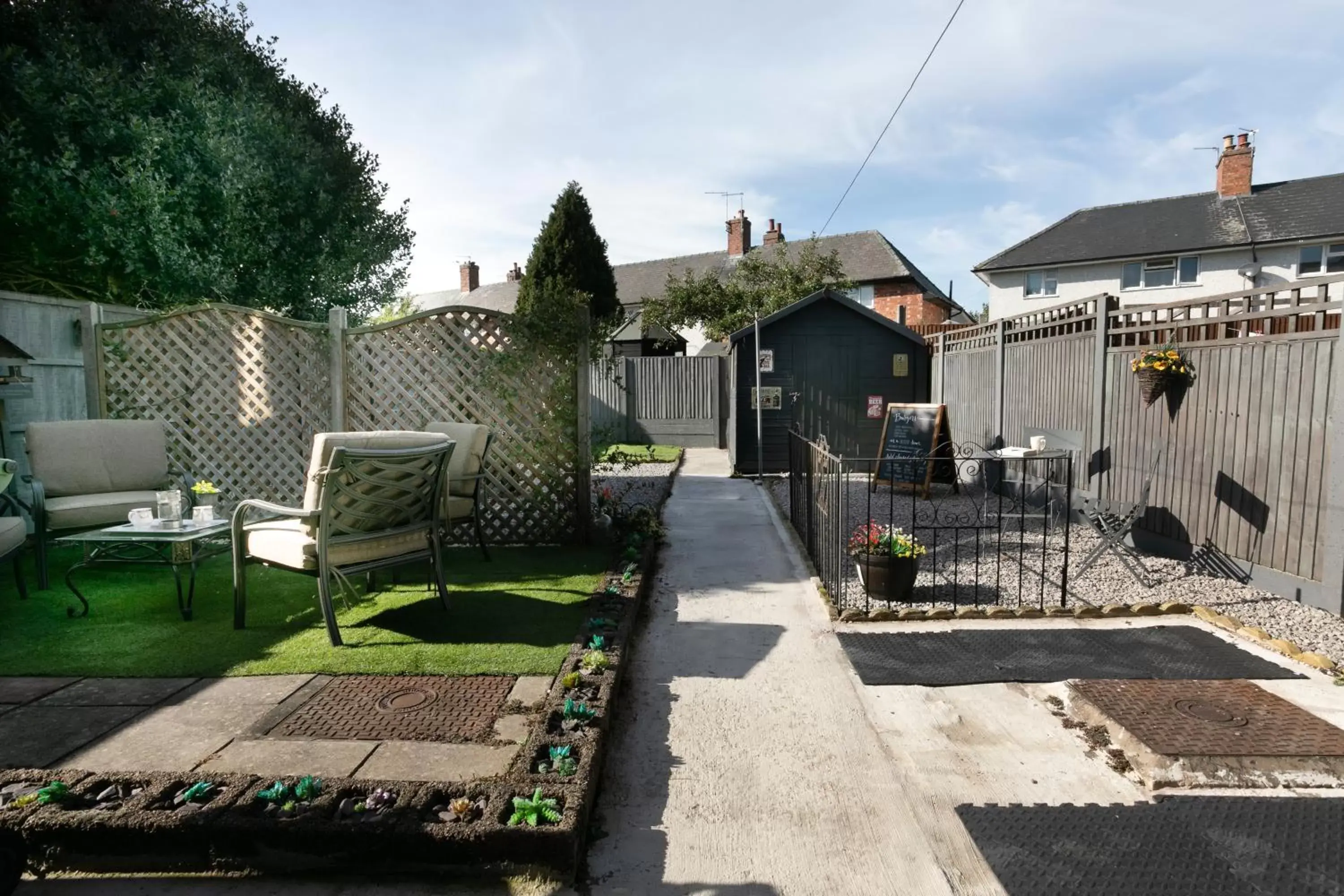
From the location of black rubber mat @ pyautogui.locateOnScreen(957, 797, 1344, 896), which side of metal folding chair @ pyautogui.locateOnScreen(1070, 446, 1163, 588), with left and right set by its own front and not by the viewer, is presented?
left

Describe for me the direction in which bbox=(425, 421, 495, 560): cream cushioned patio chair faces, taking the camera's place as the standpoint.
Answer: facing the viewer and to the left of the viewer

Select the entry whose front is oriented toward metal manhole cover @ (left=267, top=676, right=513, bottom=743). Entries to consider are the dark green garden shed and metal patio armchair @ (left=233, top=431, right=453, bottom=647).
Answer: the dark green garden shed

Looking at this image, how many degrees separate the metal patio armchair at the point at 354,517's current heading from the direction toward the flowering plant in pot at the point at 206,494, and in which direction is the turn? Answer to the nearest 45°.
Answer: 0° — it already faces it

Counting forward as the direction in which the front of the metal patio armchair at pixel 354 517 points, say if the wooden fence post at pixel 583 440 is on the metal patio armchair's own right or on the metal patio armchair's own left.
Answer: on the metal patio armchair's own right

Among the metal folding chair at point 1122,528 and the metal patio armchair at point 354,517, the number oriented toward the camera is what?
0

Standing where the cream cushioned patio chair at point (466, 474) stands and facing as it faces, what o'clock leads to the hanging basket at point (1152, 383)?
The hanging basket is roughly at 8 o'clock from the cream cushioned patio chair.

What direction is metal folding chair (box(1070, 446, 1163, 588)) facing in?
to the viewer's left

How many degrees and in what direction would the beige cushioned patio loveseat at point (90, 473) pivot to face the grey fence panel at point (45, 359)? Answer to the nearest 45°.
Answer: approximately 180°

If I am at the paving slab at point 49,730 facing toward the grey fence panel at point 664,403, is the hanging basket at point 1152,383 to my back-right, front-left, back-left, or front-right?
front-right

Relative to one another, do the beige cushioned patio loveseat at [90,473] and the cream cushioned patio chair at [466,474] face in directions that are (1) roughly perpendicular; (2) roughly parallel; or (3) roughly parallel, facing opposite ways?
roughly perpendicular

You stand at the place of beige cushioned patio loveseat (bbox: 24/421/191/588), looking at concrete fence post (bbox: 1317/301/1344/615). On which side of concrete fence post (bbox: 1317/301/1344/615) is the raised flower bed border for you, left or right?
right

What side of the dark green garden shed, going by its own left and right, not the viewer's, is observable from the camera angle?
front

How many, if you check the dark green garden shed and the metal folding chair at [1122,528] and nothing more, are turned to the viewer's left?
1

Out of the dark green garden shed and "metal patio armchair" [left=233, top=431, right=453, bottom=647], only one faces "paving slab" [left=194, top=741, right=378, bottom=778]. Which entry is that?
the dark green garden shed

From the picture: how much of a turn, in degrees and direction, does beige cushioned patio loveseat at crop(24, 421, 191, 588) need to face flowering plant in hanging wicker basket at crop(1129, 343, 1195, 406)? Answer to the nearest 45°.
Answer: approximately 45° to its left

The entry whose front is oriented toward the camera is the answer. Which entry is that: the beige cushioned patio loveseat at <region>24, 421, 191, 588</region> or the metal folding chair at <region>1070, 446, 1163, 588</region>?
the beige cushioned patio loveseat

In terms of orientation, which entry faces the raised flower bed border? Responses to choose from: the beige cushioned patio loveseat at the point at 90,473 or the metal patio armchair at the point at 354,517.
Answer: the beige cushioned patio loveseat

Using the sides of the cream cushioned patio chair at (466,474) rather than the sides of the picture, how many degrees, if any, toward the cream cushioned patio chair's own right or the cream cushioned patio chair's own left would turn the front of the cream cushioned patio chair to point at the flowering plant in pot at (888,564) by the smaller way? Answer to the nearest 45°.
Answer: approximately 90° to the cream cushioned patio chair's own left

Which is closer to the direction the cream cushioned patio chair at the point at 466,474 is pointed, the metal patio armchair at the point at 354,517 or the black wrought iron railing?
the metal patio armchair

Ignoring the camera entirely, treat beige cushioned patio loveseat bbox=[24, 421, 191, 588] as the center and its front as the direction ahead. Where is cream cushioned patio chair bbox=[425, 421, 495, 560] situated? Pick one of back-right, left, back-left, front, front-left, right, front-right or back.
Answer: front-left
